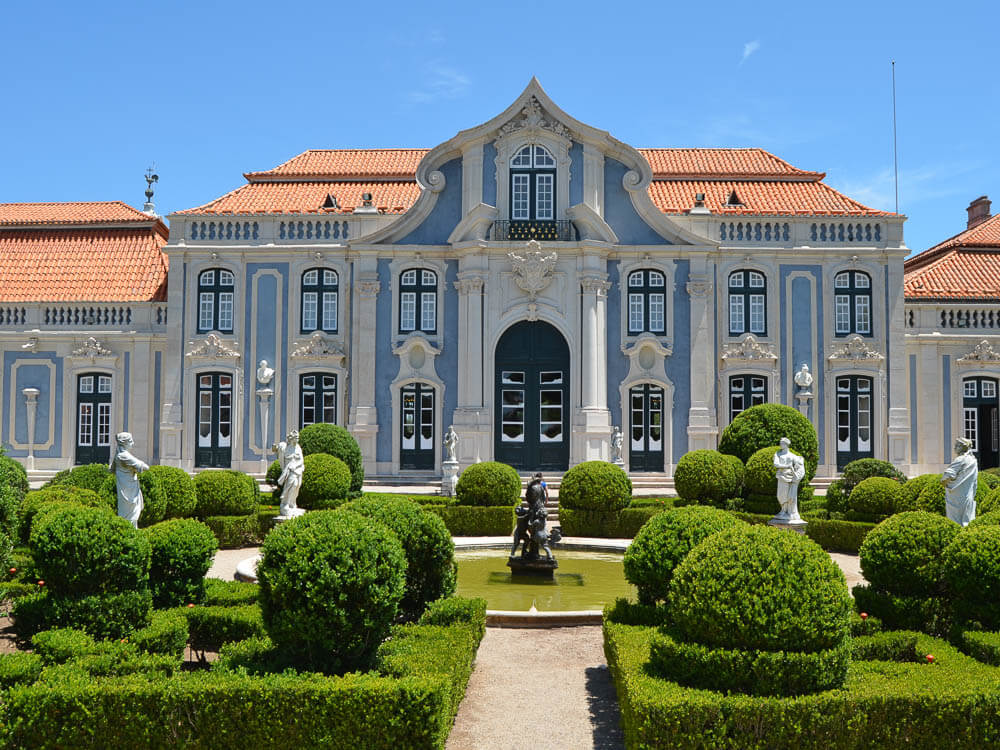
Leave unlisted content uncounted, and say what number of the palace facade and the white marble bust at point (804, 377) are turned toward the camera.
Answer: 2

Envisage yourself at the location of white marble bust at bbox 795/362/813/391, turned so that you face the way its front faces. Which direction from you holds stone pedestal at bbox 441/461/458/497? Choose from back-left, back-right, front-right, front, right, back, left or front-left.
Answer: front-right

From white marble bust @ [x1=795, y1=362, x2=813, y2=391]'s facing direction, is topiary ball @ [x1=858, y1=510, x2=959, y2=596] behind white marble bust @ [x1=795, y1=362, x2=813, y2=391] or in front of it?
in front

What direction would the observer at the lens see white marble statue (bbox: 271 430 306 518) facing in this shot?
facing the viewer

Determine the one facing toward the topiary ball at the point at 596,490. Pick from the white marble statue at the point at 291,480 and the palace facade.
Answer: the palace facade

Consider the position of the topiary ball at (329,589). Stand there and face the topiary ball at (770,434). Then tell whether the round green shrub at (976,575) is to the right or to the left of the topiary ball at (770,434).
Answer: right

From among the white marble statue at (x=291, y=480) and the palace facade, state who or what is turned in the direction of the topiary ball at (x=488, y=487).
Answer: the palace facade

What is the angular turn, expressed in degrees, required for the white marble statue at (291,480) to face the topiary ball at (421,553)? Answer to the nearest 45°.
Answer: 0° — it already faces it

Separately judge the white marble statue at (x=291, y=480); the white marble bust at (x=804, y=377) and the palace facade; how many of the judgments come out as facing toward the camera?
3

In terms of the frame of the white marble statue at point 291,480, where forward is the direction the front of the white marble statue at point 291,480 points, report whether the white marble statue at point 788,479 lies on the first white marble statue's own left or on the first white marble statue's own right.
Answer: on the first white marble statue's own left

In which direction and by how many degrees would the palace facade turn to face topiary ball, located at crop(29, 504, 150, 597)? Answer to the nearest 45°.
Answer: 0° — it already faces it

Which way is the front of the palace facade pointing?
toward the camera

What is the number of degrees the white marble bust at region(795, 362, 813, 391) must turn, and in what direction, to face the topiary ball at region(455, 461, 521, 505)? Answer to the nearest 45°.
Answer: approximately 45° to its right

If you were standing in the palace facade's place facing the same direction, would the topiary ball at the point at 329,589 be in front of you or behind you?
in front
